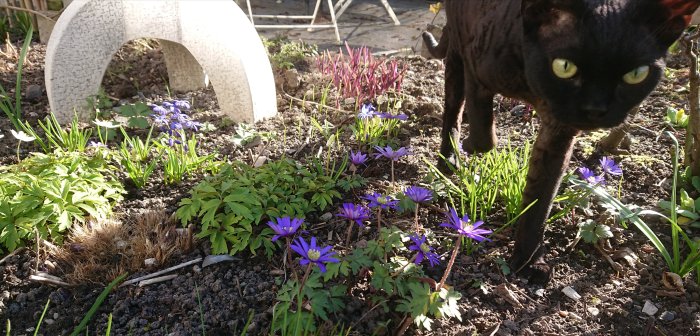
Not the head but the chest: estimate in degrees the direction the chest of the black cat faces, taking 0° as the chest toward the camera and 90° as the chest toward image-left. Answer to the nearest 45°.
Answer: approximately 315°

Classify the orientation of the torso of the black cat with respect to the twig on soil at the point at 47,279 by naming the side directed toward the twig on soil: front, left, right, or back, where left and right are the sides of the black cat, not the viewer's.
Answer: right

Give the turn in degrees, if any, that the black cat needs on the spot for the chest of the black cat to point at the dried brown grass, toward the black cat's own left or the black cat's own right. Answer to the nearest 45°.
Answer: approximately 135° to the black cat's own right

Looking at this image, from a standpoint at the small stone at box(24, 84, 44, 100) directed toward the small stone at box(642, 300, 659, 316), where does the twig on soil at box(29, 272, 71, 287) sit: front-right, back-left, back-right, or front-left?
front-right

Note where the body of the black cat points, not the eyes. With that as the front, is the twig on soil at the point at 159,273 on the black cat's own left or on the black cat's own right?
on the black cat's own right

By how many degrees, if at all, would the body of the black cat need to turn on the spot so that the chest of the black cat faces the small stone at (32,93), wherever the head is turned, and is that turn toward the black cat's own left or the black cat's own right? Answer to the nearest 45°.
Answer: approximately 135° to the black cat's own right

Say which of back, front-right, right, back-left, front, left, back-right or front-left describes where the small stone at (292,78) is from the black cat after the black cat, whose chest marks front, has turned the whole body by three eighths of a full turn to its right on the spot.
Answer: front-right

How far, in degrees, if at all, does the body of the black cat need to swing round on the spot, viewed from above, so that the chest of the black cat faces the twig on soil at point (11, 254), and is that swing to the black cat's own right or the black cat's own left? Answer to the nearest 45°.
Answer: approximately 135° to the black cat's own right

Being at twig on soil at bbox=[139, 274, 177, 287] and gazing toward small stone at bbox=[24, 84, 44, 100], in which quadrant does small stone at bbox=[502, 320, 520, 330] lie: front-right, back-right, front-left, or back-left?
back-right

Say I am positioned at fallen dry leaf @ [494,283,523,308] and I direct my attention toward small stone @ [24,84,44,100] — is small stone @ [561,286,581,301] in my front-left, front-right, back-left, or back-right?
back-right

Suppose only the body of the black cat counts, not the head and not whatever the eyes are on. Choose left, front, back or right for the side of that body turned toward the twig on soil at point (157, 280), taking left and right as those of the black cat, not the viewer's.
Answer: right

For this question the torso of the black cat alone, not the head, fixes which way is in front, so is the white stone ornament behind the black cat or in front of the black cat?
behind
